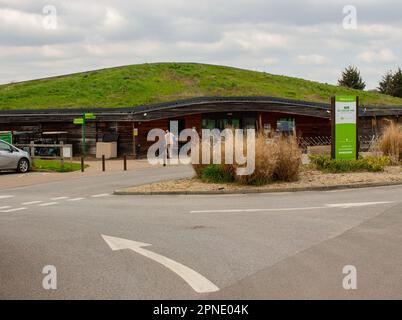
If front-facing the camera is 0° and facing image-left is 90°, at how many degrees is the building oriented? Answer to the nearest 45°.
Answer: approximately 0°

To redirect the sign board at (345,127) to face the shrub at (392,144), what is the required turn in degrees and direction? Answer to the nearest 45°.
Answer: approximately 135° to its left

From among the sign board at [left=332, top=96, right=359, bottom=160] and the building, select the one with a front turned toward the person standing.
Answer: the building

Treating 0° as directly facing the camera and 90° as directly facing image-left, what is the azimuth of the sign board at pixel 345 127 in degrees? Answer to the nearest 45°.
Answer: approximately 0°

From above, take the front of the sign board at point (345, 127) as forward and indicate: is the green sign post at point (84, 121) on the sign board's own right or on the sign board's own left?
on the sign board's own right

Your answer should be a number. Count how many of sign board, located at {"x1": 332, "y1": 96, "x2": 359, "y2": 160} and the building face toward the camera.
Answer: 2

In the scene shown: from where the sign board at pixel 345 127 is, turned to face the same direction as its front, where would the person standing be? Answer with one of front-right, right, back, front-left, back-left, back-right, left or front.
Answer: back-right
